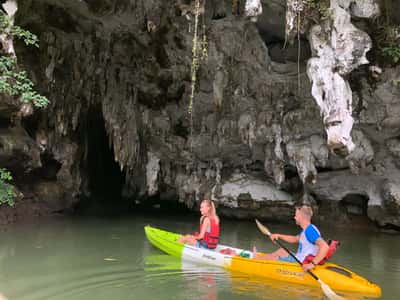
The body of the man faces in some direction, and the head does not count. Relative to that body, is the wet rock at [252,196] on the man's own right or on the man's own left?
on the man's own right

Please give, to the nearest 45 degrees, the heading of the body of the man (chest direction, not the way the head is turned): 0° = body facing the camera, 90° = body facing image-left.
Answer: approximately 90°

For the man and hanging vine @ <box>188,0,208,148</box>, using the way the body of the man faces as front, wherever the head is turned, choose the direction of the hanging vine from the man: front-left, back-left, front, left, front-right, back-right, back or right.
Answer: front-right

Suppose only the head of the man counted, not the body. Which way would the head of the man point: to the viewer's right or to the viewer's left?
to the viewer's left
